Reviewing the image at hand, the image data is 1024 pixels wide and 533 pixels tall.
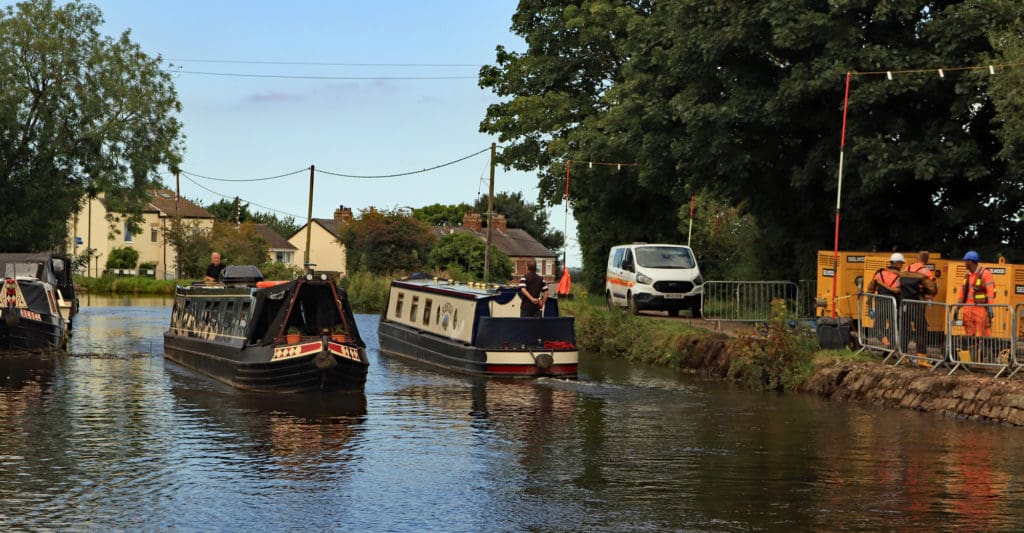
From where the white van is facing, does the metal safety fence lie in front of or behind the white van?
in front

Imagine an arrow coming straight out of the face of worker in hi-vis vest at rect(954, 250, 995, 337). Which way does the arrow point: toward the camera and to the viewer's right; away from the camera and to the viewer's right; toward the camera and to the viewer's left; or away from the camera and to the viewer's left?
toward the camera and to the viewer's left

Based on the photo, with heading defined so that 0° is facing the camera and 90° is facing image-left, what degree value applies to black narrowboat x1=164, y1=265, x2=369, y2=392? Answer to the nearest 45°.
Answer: approximately 315°

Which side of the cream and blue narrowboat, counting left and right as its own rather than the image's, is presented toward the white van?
right

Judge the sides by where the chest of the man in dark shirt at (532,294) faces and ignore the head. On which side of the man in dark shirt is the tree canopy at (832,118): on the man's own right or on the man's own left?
on the man's own right

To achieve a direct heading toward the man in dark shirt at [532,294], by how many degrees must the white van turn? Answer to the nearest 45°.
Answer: approximately 45° to its right

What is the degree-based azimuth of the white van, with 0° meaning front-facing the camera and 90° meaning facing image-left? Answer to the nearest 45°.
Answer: approximately 315°

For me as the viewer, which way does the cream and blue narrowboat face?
facing away from the viewer and to the left of the viewer

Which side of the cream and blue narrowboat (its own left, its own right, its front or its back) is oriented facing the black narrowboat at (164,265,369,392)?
left

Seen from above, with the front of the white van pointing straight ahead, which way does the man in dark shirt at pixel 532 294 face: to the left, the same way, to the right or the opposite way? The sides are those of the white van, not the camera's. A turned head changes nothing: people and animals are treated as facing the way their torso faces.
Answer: the opposite way

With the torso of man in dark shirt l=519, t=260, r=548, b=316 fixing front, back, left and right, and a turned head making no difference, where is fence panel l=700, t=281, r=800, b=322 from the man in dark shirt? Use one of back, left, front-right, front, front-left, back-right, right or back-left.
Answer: right
